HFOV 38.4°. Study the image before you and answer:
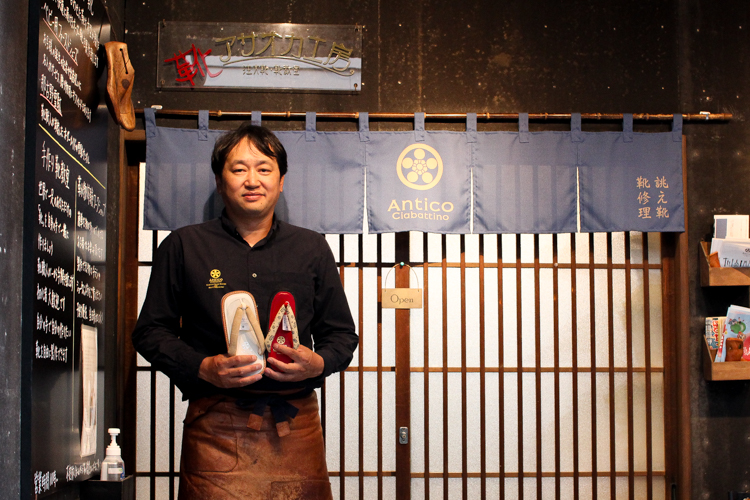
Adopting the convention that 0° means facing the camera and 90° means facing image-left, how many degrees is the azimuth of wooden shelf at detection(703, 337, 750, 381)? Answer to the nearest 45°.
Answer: approximately 0°

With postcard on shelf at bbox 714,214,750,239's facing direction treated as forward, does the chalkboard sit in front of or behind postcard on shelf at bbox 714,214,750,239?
in front

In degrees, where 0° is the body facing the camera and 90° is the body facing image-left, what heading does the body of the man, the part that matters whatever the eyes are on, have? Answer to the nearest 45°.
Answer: approximately 0°
